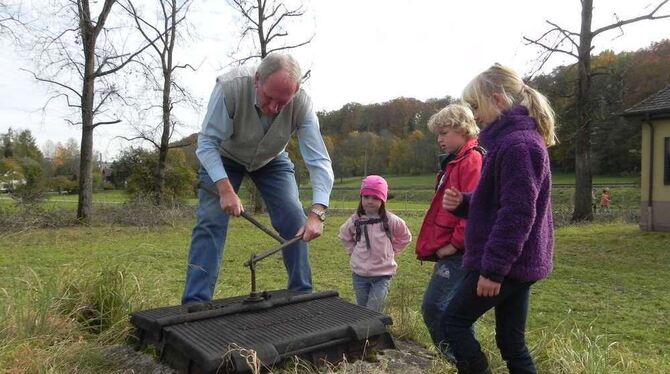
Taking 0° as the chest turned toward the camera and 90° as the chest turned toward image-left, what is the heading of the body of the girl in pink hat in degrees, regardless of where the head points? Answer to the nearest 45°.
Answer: approximately 0°

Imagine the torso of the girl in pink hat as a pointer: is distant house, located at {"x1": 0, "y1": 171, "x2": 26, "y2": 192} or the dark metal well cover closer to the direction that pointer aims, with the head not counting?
the dark metal well cover

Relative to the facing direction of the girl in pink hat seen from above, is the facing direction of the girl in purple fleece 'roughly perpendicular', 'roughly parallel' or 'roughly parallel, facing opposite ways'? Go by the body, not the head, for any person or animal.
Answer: roughly perpendicular

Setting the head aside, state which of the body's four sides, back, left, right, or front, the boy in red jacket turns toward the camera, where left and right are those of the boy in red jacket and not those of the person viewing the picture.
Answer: left

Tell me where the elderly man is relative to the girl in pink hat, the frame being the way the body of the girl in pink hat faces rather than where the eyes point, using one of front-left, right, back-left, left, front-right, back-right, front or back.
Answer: front-right

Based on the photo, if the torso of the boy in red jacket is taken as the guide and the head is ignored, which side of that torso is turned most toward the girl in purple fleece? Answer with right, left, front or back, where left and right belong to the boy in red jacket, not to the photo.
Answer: left

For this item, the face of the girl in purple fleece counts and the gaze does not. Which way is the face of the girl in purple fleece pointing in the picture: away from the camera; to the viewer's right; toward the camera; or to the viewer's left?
to the viewer's left

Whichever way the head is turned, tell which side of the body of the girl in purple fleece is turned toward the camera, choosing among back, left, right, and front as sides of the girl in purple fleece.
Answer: left

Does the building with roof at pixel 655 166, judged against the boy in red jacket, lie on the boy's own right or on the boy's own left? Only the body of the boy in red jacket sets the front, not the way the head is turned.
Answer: on the boy's own right

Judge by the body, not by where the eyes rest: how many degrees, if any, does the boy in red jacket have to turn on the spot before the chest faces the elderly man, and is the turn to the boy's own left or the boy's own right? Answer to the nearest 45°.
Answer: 0° — they already face them

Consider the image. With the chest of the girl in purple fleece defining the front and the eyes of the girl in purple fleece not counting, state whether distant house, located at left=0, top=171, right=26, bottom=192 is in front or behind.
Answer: in front

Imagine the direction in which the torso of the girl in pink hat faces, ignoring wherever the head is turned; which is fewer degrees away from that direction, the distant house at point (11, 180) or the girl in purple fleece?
the girl in purple fleece
